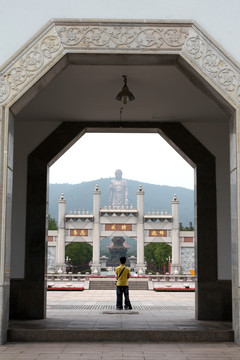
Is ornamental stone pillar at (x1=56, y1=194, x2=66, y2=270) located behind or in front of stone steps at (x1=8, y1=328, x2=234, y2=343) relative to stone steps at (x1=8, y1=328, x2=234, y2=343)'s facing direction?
behind

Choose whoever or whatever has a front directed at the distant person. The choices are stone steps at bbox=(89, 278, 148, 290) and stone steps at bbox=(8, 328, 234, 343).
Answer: stone steps at bbox=(89, 278, 148, 290)

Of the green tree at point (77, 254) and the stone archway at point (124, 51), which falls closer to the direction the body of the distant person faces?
the green tree

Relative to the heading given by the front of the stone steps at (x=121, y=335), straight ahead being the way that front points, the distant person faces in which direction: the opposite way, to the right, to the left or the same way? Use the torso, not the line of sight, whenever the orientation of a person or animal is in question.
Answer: the opposite way

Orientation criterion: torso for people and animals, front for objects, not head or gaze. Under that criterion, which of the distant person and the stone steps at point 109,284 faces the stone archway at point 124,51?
the stone steps

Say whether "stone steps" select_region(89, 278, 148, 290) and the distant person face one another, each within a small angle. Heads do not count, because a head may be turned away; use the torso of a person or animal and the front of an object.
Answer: yes

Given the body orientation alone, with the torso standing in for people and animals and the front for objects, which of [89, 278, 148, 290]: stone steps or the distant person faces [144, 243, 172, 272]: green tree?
the distant person

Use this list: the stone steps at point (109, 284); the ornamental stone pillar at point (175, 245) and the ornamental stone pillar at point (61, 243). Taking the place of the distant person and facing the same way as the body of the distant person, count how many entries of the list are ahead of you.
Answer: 3

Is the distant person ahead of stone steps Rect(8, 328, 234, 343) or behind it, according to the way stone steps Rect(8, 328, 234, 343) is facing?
behind

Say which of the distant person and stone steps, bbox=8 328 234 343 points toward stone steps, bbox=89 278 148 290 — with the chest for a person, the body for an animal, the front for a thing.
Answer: the distant person

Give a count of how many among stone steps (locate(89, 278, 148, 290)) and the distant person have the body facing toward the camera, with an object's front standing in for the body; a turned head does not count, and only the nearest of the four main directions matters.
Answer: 1

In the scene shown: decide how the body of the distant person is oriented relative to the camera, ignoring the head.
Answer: away from the camera
